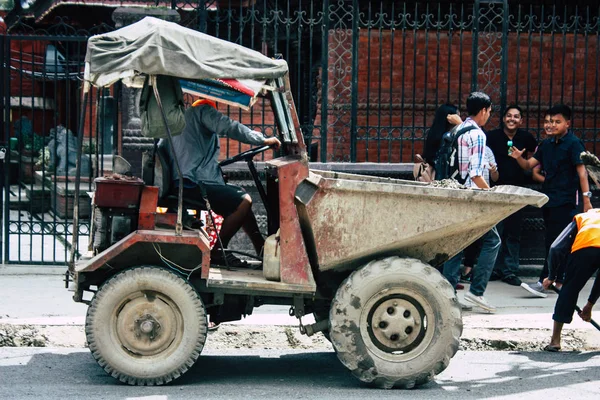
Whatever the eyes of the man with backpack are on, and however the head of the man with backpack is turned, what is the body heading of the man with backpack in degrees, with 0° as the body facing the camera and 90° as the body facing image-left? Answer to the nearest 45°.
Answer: approximately 270°

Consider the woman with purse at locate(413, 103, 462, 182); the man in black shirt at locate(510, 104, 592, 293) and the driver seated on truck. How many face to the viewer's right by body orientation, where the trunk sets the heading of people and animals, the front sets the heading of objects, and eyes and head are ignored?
2

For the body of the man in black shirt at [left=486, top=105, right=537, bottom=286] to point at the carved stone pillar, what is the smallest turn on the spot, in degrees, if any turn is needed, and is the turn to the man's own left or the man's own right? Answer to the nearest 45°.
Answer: approximately 90° to the man's own right

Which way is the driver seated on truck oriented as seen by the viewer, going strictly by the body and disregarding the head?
to the viewer's right

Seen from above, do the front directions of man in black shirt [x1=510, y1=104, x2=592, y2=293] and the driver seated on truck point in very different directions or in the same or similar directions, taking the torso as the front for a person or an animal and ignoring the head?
very different directions

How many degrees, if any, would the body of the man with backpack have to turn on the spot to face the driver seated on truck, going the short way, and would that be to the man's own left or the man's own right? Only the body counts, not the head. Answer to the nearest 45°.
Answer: approximately 135° to the man's own right

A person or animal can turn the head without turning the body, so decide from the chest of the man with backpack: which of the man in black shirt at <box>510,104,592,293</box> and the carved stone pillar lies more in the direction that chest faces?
the man in black shirt

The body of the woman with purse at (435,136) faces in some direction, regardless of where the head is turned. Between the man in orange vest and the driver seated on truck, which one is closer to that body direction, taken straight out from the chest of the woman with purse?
the man in orange vest

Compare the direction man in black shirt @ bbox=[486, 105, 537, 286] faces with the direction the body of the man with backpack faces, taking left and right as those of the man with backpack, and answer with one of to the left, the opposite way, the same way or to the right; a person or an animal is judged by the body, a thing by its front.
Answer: to the right
